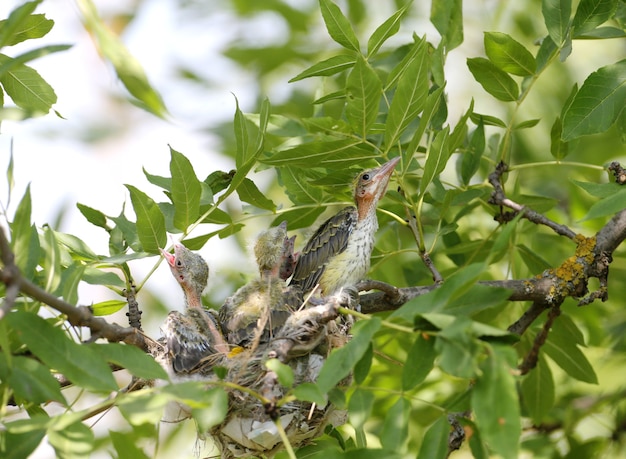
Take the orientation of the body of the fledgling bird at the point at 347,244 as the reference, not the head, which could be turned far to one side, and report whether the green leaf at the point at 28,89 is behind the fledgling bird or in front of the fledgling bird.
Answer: behind

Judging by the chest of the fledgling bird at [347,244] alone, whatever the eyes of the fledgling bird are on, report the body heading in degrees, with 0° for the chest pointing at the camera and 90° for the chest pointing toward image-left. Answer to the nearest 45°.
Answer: approximately 270°
